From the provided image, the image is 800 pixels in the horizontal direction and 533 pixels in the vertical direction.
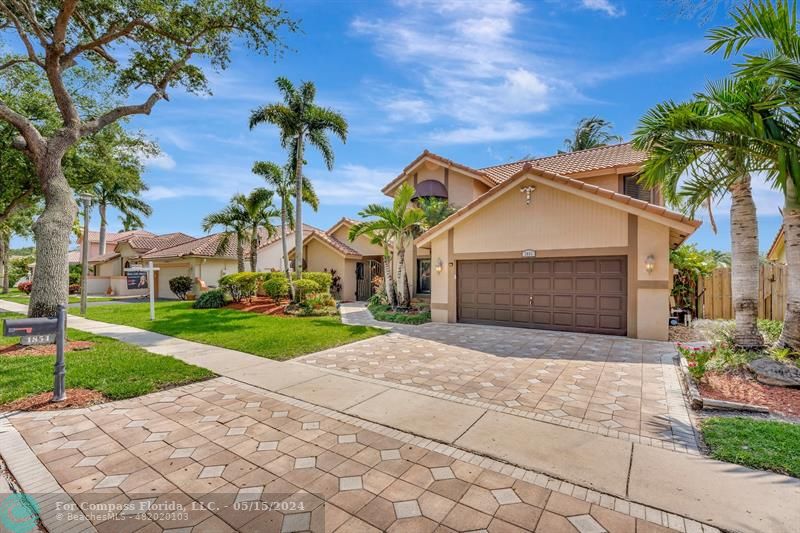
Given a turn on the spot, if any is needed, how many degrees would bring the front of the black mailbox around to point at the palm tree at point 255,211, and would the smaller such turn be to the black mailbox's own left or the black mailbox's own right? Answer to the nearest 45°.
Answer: approximately 135° to the black mailbox's own right

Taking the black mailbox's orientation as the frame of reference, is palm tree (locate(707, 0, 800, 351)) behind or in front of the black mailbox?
behind

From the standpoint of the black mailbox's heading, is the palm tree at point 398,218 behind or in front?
behind

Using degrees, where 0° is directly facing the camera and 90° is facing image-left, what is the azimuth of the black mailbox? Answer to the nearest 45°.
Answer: approximately 90°

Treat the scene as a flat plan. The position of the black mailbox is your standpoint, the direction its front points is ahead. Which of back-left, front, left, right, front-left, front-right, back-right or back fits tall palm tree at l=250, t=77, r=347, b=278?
back-right

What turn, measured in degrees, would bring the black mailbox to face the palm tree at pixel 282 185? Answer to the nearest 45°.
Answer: approximately 135° to its right

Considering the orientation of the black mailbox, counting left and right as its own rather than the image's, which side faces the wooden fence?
back

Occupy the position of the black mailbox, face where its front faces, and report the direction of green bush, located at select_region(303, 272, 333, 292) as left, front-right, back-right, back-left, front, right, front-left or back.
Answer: back-right

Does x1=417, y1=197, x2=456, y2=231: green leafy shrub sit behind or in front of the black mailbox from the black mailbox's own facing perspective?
behind

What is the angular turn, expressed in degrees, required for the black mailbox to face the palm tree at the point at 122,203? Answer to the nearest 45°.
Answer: approximately 90° to its right
